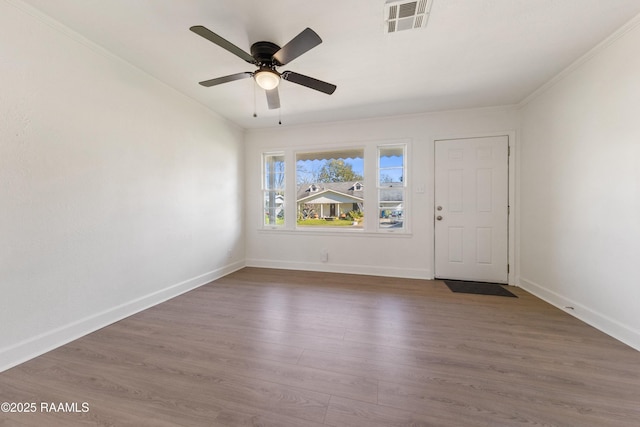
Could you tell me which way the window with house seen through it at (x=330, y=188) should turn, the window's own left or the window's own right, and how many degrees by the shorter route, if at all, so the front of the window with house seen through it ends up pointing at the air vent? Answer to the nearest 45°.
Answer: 0° — it already faces it

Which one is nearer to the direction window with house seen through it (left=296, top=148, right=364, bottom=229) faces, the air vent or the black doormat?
the air vent

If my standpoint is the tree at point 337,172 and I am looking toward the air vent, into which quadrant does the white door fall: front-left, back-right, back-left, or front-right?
front-left

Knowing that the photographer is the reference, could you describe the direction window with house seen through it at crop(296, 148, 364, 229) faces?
facing the viewer

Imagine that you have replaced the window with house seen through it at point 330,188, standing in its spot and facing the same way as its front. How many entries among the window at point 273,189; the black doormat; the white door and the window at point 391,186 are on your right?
1

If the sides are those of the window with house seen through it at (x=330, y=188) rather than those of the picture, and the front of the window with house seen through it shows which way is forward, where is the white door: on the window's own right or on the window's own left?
on the window's own left

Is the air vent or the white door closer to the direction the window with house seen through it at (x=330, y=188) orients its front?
the air vent
